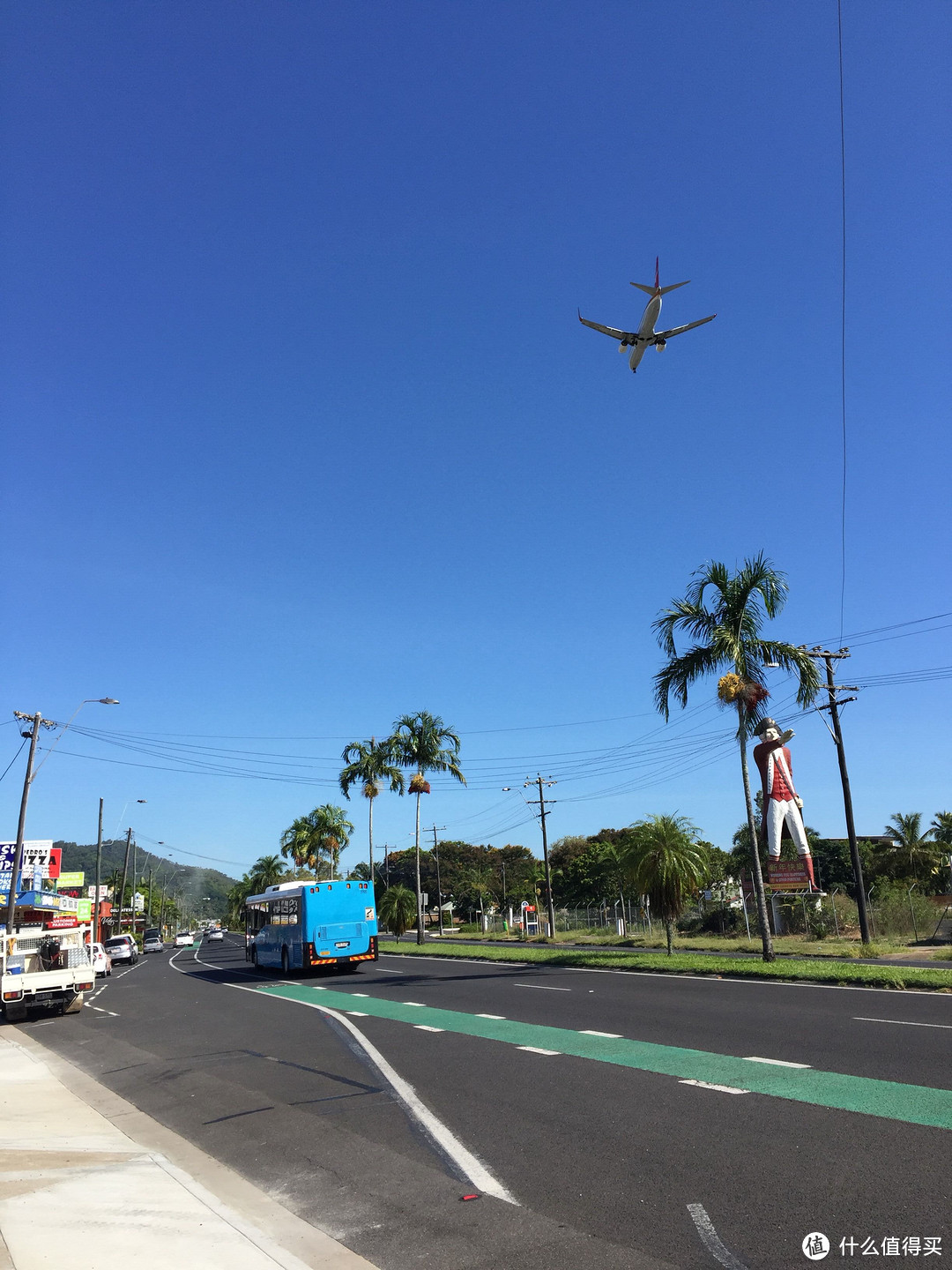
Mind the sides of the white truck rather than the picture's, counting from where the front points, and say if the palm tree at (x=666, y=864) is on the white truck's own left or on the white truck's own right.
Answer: on the white truck's own right

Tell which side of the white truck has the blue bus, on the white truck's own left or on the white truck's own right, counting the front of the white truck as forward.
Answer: on the white truck's own right

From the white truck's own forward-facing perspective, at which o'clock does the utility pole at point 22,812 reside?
The utility pole is roughly at 12 o'clock from the white truck.

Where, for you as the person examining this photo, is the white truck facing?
facing away from the viewer

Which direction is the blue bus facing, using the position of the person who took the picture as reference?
facing away from the viewer and to the left of the viewer

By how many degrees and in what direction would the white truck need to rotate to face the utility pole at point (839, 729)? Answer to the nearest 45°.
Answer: approximately 90° to its right
